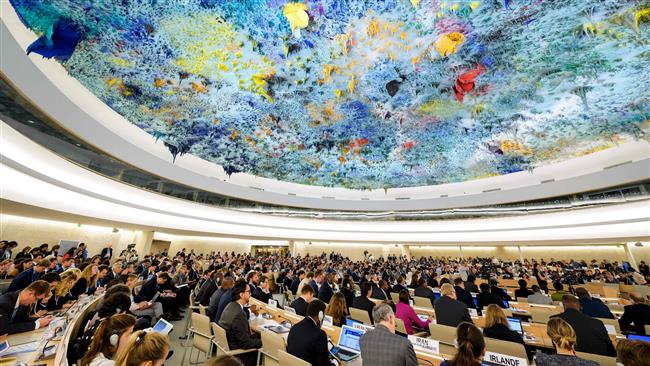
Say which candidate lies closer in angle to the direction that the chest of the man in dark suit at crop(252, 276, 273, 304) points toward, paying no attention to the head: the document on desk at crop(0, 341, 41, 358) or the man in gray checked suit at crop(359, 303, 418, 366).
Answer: the man in gray checked suit

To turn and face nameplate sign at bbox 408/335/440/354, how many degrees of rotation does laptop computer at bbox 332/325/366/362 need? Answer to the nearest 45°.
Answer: approximately 135° to its left

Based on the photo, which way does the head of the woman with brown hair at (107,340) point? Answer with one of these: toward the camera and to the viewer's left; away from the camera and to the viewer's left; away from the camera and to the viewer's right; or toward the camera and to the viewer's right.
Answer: away from the camera and to the viewer's right

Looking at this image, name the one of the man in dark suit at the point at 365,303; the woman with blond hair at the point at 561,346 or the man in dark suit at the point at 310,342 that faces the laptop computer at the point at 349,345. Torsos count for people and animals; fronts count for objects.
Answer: the man in dark suit at the point at 310,342

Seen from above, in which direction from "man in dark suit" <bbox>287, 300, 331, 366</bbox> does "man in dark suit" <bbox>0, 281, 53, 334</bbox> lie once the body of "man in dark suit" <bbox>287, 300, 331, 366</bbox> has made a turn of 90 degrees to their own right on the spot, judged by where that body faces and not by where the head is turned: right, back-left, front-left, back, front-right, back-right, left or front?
back-right

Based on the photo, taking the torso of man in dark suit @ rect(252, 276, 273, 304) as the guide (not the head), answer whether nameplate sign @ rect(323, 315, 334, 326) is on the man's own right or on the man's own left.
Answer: on the man's own right

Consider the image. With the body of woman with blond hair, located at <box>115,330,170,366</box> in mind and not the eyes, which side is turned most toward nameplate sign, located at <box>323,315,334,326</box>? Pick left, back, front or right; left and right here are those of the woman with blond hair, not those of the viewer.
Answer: front

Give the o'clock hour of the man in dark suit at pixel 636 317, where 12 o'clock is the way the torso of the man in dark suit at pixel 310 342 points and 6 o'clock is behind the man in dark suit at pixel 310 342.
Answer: the man in dark suit at pixel 636 317 is roughly at 1 o'clock from the man in dark suit at pixel 310 342.

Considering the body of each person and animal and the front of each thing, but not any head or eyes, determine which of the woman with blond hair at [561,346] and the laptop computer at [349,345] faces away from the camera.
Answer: the woman with blond hair

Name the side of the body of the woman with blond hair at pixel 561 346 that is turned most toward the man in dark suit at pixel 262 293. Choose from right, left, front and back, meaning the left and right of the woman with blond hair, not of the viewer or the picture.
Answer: left

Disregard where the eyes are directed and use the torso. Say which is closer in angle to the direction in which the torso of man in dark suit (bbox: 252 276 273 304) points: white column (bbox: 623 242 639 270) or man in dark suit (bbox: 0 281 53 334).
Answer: the white column
